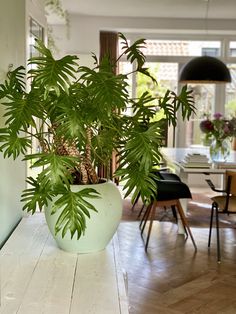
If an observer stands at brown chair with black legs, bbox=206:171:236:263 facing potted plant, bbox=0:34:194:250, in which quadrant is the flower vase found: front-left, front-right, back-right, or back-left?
back-right

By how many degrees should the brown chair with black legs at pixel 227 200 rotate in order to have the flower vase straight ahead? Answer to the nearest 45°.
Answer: approximately 45° to its right

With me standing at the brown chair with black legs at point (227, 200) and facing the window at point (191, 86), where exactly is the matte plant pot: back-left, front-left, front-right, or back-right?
back-left

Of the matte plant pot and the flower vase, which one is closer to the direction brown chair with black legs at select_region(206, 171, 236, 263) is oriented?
the flower vase

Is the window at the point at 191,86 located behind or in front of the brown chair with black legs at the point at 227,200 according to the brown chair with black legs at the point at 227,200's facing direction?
in front

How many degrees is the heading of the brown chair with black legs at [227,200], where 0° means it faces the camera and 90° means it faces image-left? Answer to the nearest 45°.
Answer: approximately 135°

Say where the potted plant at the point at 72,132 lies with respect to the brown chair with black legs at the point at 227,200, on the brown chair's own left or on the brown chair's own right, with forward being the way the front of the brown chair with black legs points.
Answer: on the brown chair's own left

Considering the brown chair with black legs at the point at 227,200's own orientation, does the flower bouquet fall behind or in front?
in front

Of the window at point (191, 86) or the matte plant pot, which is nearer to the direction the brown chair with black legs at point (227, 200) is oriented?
the window

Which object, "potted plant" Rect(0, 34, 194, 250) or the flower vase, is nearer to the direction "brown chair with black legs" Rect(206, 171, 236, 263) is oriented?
the flower vase

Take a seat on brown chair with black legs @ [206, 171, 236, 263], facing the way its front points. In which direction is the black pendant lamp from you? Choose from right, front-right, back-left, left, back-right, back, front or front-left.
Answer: front-right

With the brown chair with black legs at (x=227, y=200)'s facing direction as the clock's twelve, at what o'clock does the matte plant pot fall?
The matte plant pot is roughly at 8 o'clock from the brown chair with black legs.
